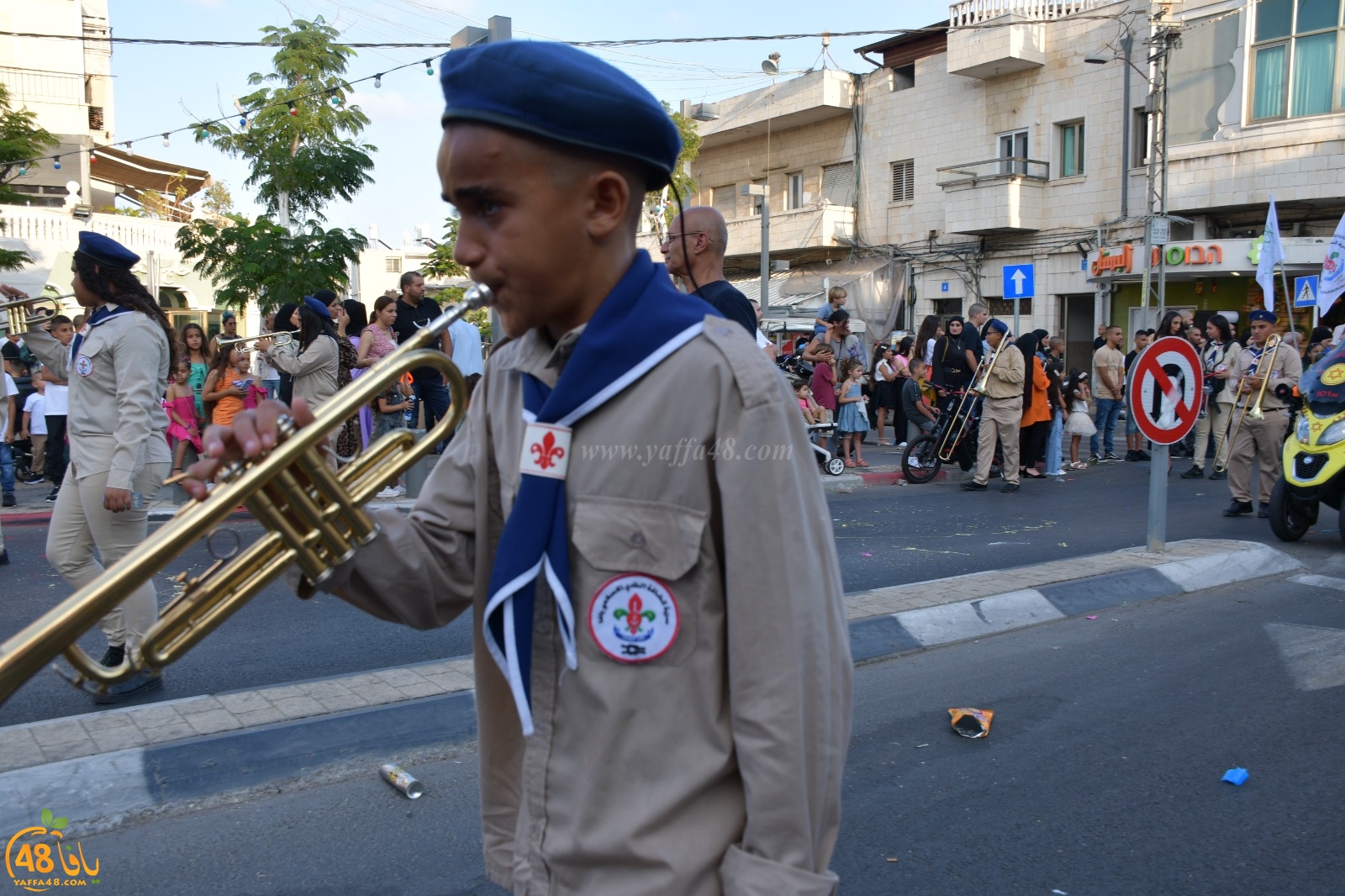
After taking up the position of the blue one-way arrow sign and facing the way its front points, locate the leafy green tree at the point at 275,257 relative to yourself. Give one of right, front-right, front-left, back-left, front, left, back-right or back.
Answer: front-right

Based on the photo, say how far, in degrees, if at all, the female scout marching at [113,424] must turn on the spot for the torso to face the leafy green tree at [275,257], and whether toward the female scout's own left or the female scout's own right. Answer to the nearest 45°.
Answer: approximately 90° to the female scout's own right

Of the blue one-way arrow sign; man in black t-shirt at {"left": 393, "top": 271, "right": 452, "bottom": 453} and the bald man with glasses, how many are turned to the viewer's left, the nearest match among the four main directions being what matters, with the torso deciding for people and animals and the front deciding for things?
1

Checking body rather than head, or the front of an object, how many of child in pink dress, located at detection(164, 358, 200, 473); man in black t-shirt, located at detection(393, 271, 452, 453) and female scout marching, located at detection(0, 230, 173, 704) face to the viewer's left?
1

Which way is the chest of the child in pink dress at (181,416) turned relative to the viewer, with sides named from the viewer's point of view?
facing the viewer

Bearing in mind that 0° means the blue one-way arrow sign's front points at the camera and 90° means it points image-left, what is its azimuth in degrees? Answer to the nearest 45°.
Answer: approximately 0°

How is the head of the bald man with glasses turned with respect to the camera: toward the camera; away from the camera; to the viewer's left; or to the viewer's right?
to the viewer's left

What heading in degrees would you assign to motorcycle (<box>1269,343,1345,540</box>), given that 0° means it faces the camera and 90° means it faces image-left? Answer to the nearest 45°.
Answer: approximately 45°

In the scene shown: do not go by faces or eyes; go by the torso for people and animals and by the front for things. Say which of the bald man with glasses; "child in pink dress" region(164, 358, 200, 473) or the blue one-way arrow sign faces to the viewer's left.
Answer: the bald man with glasses

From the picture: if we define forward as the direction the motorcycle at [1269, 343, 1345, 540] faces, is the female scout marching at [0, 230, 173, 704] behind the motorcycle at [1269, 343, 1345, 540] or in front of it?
in front

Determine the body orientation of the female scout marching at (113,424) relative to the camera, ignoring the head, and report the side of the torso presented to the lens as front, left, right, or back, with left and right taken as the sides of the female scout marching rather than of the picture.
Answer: left

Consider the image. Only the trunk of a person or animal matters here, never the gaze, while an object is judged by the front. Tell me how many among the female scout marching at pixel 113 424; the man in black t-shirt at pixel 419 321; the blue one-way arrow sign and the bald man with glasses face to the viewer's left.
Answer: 2

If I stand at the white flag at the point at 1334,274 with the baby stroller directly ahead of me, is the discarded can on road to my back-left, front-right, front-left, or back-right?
front-left

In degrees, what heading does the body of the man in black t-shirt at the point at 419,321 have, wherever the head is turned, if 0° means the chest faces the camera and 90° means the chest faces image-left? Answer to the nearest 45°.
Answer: approximately 315°

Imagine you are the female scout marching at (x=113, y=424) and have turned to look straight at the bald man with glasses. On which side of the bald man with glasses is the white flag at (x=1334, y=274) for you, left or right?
left

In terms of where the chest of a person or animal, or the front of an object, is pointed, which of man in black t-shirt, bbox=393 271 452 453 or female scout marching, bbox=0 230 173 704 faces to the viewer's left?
the female scout marching
